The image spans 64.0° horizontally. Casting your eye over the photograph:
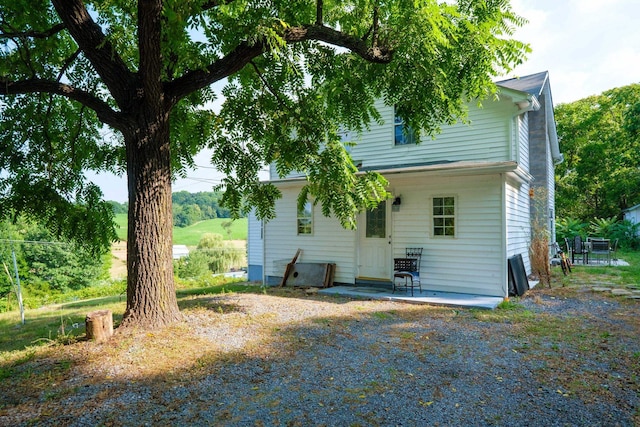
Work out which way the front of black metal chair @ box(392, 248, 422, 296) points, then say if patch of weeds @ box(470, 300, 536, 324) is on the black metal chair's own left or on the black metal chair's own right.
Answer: on the black metal chair's own left

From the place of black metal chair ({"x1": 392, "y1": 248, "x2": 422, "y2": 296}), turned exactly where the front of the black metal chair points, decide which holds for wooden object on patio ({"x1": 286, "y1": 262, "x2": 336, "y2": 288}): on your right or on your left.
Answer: on your right

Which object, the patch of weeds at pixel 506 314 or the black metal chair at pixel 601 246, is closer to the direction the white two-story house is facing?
the patch of weeds

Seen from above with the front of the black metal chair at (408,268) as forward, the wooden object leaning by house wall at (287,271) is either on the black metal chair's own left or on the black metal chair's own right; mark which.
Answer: on the black metal chair's own right

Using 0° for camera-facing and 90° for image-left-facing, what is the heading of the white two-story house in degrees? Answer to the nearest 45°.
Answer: approximately 45°
